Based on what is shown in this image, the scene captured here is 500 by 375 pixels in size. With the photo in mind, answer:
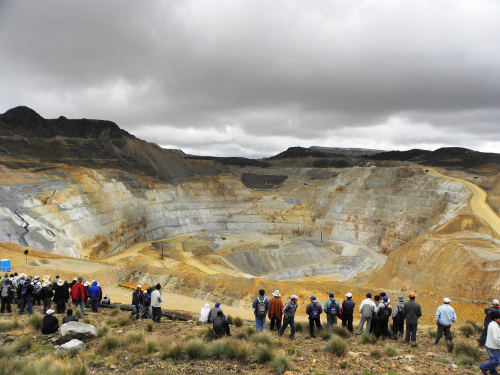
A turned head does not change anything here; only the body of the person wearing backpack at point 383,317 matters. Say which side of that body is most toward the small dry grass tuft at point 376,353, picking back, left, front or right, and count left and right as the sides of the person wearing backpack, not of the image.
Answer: back

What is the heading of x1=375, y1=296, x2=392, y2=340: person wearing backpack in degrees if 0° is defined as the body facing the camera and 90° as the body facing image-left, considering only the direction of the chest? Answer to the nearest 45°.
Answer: approximately 180°

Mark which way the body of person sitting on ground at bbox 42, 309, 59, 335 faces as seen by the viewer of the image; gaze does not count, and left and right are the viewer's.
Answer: facing away from the viewer

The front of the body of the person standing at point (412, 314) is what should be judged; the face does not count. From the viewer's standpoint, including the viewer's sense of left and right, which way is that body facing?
facing away from the viewer

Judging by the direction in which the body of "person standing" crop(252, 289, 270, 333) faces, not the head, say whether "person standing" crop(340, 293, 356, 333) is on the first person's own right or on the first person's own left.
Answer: on the first person's own right

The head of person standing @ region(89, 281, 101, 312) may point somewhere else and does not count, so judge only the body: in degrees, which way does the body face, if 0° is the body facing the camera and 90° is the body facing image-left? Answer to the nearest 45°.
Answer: approximately 180°

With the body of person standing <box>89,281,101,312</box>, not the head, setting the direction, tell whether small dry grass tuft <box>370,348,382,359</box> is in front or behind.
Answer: behind
